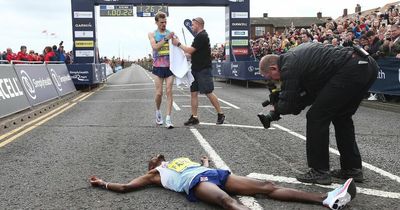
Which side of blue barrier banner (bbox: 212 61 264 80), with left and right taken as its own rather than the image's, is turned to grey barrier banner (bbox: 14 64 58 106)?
front

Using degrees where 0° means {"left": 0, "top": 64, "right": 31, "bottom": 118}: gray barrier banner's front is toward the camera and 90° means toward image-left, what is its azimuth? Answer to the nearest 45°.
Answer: approximately 315°

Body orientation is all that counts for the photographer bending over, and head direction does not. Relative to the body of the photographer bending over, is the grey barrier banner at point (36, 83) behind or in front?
in front

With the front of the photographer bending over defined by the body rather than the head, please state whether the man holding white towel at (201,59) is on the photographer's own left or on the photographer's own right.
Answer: on the photographer's own right

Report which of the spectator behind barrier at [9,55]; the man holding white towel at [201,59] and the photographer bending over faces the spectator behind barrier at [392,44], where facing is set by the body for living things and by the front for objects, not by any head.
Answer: the spectator behind barrier at [9,55]

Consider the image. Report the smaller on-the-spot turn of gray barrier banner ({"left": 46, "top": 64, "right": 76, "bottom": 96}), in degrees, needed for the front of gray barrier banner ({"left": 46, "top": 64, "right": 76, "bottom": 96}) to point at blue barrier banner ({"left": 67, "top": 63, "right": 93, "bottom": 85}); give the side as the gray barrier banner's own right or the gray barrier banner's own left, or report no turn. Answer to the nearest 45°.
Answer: approximately 135° to the gray barrier banner's own left

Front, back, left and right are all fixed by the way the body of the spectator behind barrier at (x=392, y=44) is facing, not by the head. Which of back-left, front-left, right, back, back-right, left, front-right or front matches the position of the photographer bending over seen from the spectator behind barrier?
front-left

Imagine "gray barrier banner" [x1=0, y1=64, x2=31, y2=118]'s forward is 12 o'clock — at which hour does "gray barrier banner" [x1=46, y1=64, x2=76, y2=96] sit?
"gray barrier banner" [x1=46, y1=64, x2=76, y2=96] is roughly at 8 o'clock from "gray barrier banner" [x1=0, y1=64, x2=31, y2=118].

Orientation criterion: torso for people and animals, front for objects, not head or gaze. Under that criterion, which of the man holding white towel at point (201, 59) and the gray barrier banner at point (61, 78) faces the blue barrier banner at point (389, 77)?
the gray barrier banner at point (61, 78)

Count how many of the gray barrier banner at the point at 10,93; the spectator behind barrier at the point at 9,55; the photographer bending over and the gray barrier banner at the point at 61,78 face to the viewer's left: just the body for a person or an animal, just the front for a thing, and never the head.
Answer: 1

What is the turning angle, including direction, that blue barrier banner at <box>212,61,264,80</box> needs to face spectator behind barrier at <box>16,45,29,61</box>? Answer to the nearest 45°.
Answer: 0° — it already faces them

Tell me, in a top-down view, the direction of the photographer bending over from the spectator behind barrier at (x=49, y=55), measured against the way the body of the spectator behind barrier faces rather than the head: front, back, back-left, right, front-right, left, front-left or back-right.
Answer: front-right

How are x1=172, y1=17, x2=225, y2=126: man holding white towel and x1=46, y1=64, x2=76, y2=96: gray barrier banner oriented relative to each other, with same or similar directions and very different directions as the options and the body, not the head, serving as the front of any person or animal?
very different directions

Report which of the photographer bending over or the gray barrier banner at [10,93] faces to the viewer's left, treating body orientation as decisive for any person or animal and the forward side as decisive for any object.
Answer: the photographer bending over
